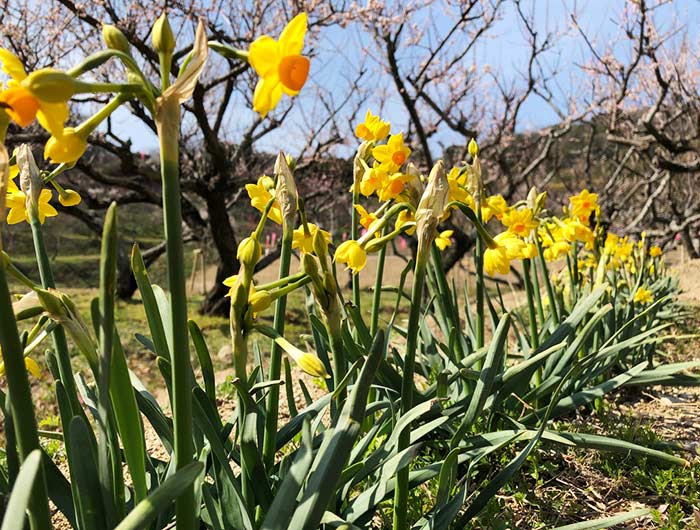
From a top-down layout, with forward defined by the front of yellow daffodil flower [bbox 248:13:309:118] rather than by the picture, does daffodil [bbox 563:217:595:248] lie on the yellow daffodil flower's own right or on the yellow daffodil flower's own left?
on the yellow daffodil flower's own left

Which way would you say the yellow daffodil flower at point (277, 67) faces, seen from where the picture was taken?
facing the viewer and to the right of the viewer

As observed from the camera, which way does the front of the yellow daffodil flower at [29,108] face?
facing the viewer and to the left of the viewer

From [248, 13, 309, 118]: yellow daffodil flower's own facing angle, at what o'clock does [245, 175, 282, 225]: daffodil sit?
The daffodil is roughly at 7 o'clock from the yellow daffodil flower.

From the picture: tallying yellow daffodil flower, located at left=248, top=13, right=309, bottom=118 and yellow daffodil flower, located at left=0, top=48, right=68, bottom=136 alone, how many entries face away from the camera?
0

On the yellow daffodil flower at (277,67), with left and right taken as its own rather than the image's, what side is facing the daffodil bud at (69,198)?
back

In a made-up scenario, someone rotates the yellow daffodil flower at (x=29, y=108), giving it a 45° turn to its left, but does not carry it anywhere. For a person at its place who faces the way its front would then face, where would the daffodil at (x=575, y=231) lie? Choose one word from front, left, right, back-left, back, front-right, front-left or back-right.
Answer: back-left

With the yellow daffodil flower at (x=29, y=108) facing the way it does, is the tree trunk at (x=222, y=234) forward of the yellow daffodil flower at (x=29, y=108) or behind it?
behind

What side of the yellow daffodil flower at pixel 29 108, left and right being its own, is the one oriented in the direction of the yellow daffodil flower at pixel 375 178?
back

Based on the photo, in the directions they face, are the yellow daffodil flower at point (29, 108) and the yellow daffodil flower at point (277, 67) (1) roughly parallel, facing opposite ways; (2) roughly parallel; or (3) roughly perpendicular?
roughly perpendicular

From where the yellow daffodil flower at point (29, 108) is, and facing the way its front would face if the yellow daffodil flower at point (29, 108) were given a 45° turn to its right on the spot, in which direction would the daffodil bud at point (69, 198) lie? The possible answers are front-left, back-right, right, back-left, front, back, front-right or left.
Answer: right
